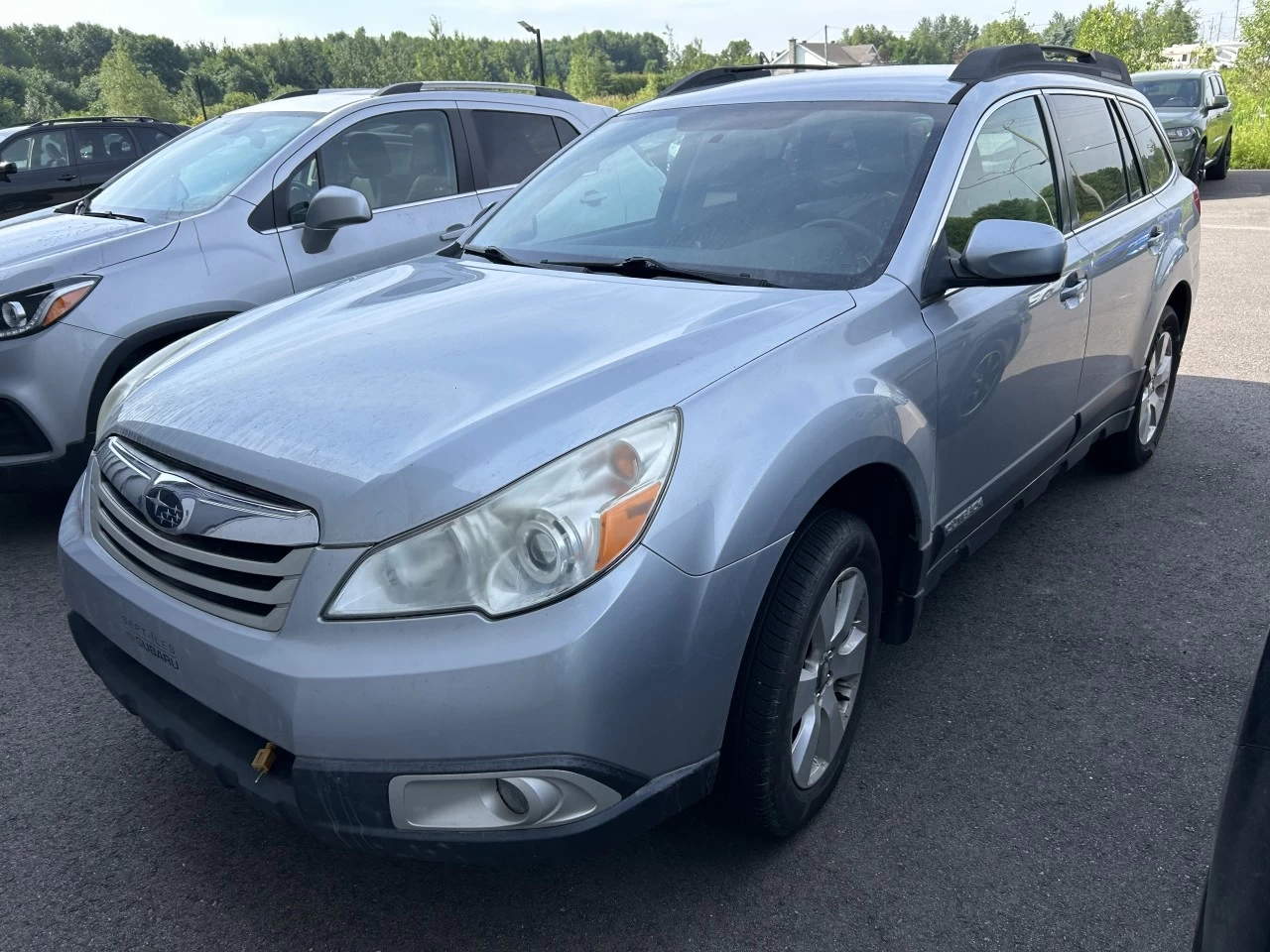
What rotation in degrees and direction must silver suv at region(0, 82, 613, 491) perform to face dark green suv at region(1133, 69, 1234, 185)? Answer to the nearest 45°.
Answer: approximately 180°

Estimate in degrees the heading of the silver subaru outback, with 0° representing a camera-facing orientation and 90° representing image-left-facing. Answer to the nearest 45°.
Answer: approximately 45°

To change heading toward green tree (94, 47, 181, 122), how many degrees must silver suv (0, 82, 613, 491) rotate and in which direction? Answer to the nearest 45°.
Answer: approximately 135° to its right

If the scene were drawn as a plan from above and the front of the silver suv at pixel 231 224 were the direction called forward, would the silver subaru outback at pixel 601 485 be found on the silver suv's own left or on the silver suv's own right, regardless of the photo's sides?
on the silver suv's own left

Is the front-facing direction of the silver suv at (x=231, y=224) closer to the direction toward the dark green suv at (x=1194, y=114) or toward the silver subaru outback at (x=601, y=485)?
the silver subaru outback

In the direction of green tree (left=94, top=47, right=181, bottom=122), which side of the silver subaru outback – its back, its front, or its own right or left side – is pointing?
right

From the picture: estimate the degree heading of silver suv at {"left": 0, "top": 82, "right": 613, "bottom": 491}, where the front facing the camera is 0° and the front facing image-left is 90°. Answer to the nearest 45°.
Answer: approximately 45°

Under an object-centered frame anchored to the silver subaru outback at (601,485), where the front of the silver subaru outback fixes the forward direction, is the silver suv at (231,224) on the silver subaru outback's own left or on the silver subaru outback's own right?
on the silver subaru outback's own right
